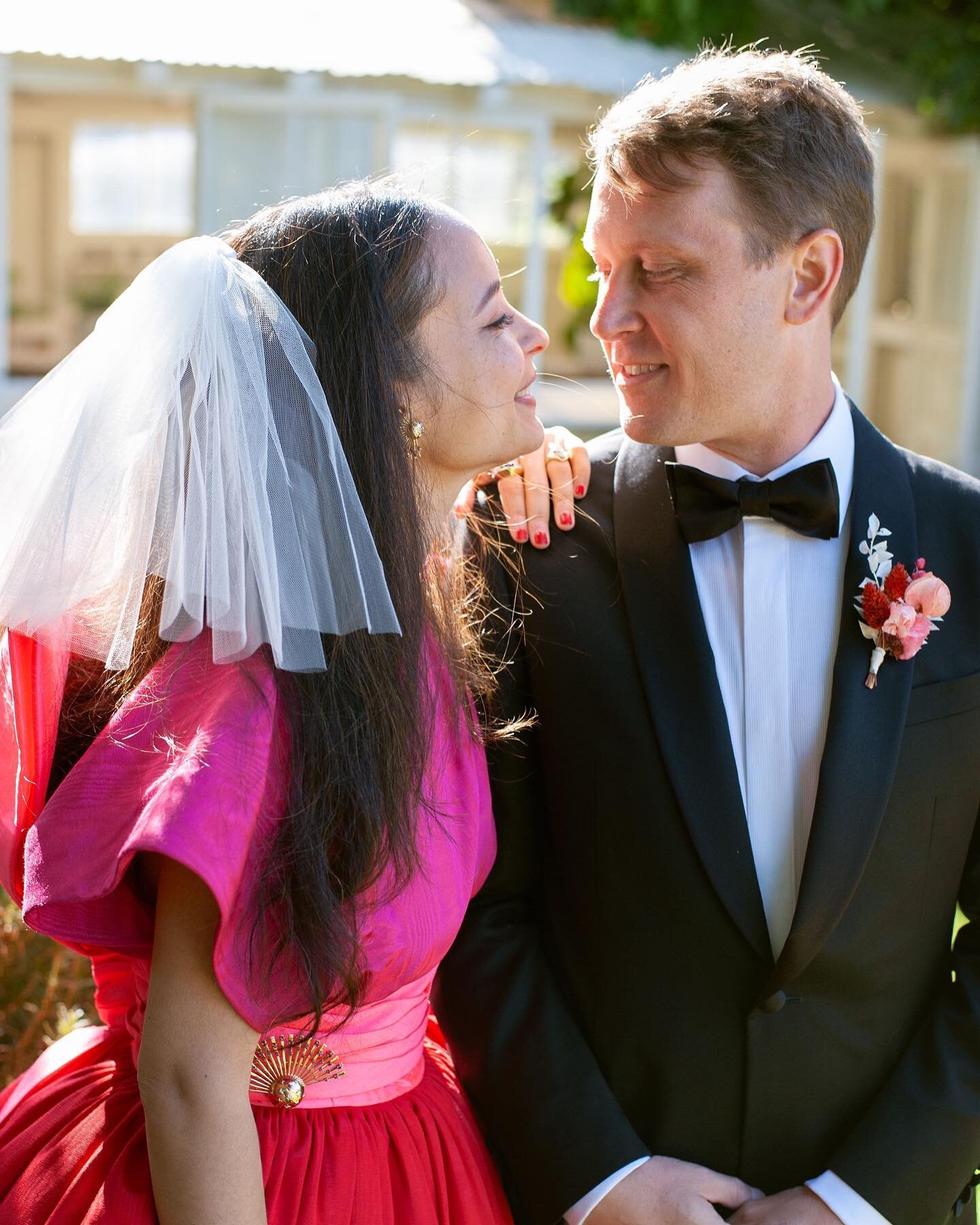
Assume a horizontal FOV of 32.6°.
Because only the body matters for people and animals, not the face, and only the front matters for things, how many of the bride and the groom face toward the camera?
1

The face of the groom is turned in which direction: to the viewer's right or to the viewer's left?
to the viewer's left

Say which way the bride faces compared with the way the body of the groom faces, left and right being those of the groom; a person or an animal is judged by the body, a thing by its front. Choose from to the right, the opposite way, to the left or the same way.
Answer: to the left

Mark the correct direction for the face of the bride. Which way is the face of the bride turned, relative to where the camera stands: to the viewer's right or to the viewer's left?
to the viewer's right

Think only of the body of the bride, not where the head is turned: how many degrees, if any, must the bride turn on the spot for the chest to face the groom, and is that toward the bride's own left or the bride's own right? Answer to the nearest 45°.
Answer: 0° — they already face them

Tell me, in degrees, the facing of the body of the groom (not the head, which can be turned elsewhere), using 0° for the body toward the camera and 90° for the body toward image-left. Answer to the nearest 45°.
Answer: approximately 0°

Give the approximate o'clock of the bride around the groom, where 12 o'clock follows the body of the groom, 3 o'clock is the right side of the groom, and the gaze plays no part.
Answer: The bride is roughly at 2 o'clock from the groom.

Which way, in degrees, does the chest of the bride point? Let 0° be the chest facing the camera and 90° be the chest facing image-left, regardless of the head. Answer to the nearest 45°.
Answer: approximately 270°
